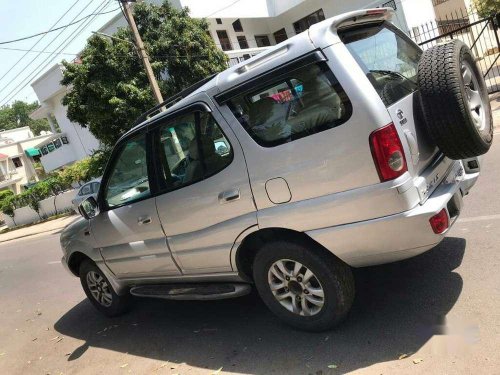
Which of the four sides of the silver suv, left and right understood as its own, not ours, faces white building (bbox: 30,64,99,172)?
front

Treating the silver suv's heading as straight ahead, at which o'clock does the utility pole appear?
The utility pole is roughly at 1 o'clock from the silver suv.

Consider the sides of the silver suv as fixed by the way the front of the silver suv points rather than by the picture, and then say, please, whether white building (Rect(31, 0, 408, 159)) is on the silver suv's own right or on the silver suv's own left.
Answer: on the silver suv's own right

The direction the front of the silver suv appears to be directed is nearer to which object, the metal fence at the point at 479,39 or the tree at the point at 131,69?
the tree

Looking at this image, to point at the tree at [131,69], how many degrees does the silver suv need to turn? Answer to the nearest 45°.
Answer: approximately 45° to its right

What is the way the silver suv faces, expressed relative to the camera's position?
facing away from the viewer and to the left of the viewer

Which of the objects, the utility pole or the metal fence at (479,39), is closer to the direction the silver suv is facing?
the utility pole
